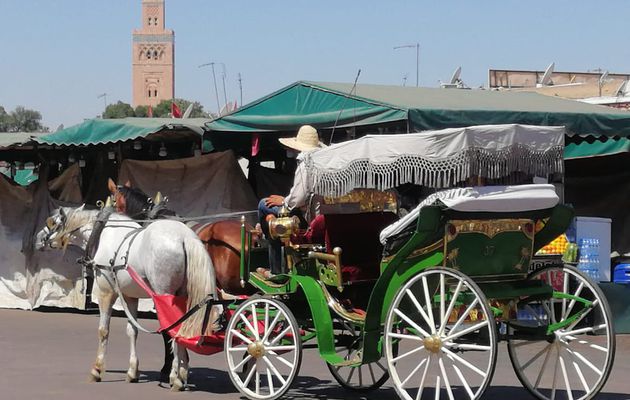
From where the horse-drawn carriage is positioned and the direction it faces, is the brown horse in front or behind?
in front

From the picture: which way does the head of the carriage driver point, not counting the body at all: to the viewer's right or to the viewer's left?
to the viewer's left

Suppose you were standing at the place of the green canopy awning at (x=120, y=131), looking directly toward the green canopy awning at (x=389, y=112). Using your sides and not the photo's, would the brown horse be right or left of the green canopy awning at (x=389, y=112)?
right

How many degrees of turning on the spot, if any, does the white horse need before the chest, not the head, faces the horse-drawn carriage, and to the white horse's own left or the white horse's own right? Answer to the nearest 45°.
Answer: approximately 180°

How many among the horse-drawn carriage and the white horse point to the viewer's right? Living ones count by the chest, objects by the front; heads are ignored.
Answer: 0

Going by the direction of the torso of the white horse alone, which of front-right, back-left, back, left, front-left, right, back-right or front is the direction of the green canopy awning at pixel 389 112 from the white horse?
right

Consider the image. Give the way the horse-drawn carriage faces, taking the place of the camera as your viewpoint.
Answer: facing away from the viewer and to the left of the viewer

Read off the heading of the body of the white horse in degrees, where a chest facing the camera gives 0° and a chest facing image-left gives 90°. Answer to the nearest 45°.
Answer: approximately 135°
